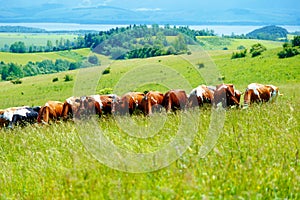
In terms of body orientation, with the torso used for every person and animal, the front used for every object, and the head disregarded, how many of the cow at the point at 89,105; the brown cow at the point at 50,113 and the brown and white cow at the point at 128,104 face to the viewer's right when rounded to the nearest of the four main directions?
0

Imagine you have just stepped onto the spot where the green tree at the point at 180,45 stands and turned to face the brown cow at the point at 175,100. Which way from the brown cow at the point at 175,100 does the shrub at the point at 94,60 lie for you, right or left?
right

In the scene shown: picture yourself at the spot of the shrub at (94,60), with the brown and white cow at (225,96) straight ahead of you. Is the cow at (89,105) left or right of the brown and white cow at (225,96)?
right

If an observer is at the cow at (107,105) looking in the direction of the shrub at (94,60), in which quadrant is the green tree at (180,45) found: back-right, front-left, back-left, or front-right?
front-right

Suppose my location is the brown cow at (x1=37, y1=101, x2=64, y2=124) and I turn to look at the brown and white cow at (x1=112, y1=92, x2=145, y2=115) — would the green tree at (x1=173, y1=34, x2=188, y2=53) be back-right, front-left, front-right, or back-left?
front-left
